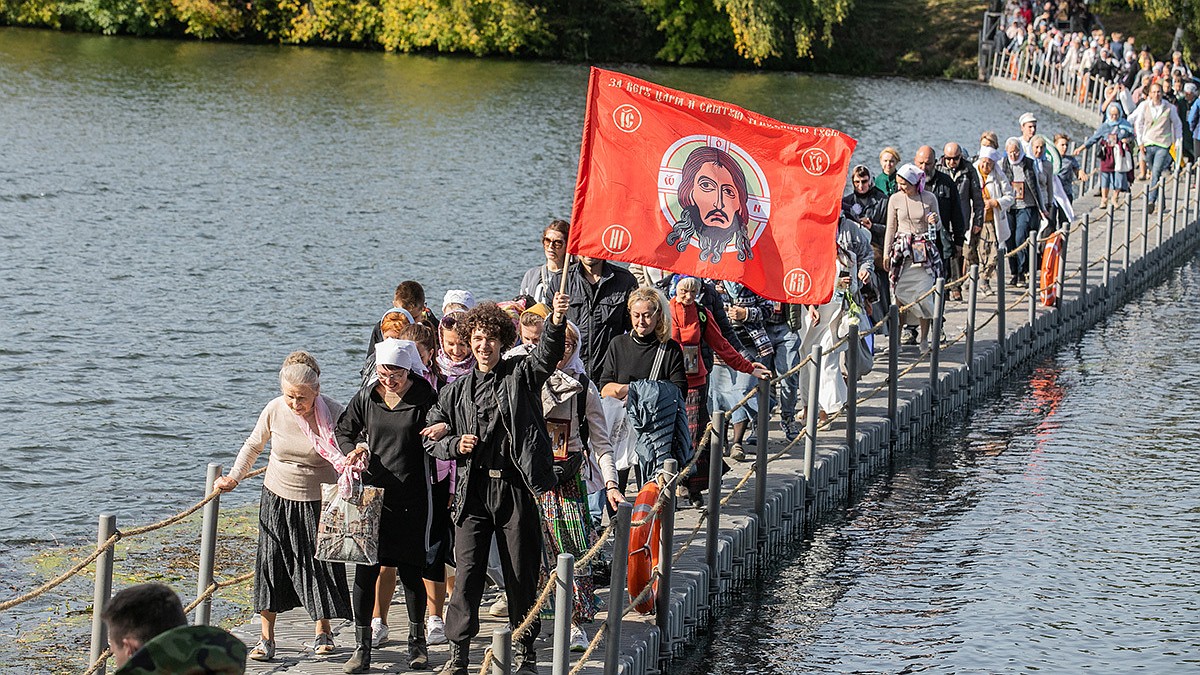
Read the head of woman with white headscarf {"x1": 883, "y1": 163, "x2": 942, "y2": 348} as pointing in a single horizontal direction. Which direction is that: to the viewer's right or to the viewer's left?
to the viewer's left

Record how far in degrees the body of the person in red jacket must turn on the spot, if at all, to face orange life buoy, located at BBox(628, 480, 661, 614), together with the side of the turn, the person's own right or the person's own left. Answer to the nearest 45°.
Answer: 0° — they already face it

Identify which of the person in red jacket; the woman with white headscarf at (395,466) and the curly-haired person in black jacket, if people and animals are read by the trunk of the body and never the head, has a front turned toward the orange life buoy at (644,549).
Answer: the person in red jacket

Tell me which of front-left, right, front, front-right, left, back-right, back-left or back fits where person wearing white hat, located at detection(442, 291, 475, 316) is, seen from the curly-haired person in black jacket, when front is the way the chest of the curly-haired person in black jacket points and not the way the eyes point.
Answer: back
